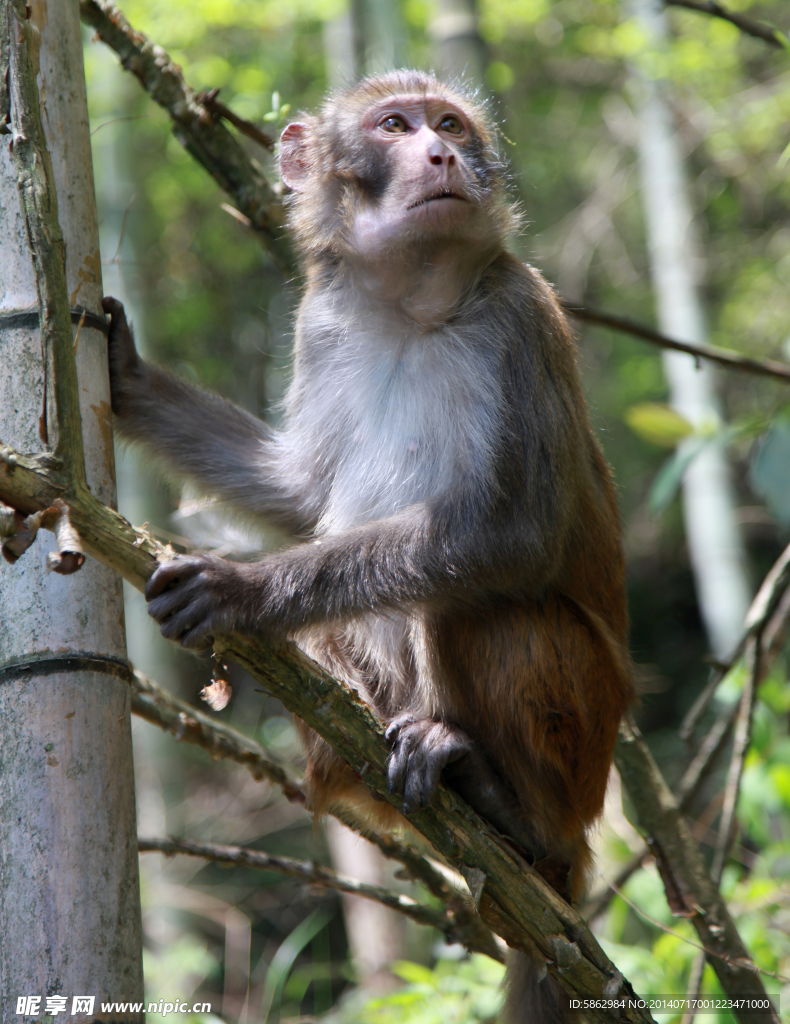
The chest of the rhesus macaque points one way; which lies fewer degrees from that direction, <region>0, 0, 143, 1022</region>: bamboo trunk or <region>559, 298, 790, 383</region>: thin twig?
the bamboo trunk

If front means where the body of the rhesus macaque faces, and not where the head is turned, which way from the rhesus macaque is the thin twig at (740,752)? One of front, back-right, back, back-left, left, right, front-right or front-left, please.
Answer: back

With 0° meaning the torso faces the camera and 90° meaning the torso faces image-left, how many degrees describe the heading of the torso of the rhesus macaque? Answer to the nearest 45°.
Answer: approximately 45°

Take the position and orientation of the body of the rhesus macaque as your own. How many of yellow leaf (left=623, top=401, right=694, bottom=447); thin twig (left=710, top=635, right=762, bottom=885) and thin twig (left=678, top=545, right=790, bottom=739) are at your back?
3

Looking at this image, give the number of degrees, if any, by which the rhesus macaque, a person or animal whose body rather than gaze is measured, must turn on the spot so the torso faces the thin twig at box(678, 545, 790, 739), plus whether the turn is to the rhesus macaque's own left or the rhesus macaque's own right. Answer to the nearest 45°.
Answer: approximately 180°
